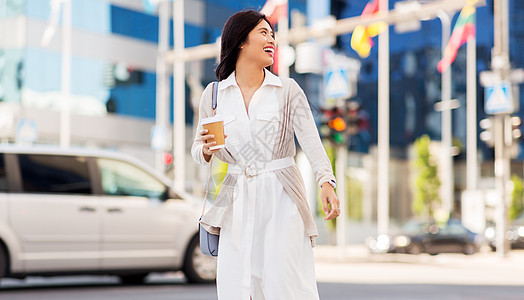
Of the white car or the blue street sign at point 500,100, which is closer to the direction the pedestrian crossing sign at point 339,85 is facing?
the white car

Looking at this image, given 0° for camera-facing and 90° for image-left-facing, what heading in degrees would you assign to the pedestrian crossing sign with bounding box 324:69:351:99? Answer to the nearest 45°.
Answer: approximately 0°

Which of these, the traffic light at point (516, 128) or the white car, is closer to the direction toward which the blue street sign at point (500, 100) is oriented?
the white car

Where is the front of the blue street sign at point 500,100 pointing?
toward the camera

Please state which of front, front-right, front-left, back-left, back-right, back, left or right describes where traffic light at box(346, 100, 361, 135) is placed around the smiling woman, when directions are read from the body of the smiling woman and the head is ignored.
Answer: back

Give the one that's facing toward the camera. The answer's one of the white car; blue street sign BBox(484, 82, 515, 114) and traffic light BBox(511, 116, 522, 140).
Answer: the blue street sign

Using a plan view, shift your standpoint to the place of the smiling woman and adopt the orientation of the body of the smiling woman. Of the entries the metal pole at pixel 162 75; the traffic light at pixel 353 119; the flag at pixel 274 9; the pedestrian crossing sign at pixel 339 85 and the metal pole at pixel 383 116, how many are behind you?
5

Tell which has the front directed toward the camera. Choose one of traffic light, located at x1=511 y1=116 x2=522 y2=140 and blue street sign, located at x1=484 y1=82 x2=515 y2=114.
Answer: the blue street sign

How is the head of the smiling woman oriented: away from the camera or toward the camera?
toward the camera

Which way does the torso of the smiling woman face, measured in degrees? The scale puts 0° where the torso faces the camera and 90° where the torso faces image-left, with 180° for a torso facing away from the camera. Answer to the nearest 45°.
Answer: approximately 0°

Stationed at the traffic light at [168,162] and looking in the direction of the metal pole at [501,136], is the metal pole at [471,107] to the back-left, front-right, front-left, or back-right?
front-left

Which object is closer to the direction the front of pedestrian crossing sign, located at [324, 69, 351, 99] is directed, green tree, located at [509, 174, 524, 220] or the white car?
the white car
